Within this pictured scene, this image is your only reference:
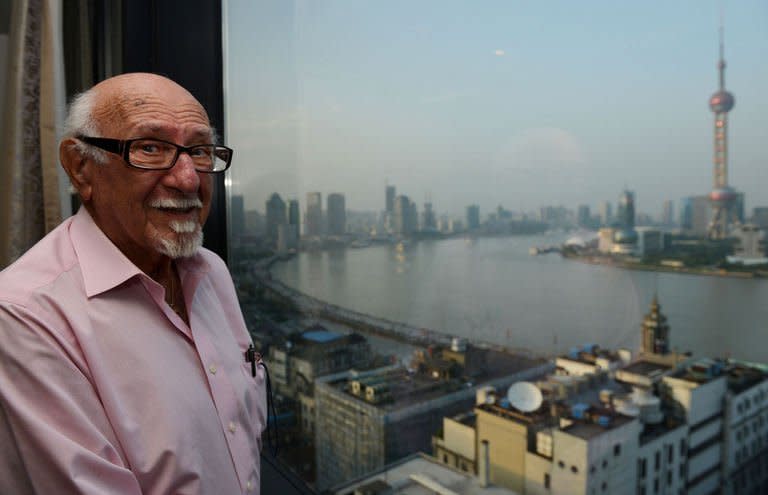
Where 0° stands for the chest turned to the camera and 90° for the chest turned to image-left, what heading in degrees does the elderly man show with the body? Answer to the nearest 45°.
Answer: approximately 315°

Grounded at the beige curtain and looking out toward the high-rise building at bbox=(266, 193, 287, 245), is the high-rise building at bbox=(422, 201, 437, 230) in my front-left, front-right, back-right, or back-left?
front-right

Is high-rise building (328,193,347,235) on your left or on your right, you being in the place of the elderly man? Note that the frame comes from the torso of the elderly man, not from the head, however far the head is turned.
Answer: on your left

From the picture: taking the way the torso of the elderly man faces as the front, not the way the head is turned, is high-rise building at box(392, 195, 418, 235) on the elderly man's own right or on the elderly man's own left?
on the elderly man's own left

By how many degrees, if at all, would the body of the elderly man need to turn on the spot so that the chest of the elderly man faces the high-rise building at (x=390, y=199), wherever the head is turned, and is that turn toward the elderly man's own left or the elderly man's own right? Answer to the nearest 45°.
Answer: approximately 90° to the elderly man's own left

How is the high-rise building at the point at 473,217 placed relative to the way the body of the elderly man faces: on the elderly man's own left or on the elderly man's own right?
on the elderly man's own left

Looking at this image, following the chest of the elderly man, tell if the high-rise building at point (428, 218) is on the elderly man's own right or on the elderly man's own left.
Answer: on the elderly man's own left

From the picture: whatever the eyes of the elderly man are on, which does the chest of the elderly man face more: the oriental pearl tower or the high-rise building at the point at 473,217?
the oriental pearl tower
